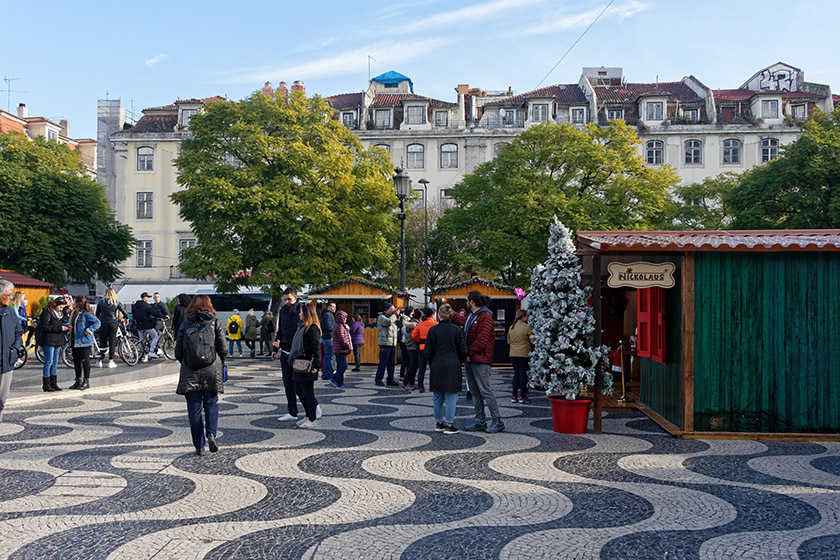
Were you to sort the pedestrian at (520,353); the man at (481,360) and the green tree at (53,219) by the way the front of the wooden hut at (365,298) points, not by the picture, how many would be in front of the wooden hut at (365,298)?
2

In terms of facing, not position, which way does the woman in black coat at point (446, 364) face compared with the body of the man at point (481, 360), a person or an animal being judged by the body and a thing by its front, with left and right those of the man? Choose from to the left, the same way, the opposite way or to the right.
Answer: to the right

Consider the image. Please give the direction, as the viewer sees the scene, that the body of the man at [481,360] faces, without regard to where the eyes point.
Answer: to the viewer's left

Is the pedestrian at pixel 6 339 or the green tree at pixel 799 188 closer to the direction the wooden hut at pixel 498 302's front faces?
the pedestrian

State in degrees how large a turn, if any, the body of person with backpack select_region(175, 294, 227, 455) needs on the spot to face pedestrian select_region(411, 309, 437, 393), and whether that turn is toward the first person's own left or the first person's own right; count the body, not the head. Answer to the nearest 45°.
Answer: approximately 45° to the first person's own right

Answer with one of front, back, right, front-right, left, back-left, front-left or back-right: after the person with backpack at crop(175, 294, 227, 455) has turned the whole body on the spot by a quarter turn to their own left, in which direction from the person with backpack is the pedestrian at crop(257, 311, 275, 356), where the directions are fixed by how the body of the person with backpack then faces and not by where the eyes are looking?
right

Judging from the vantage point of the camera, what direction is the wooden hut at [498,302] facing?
facing the viewer

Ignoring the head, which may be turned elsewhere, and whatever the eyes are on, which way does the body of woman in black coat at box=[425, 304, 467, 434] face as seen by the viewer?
away from the camera

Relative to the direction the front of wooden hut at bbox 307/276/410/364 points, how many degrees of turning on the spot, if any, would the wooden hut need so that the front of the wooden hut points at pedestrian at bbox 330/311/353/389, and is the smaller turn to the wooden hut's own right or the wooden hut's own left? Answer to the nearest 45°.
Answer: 0° — it already faces them

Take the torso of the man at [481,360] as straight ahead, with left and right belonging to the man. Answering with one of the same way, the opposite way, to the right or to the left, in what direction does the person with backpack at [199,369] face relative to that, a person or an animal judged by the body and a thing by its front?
to the right

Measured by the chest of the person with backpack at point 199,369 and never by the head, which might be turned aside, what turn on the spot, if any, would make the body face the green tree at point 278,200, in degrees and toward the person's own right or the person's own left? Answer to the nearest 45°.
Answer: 0° — they already face it

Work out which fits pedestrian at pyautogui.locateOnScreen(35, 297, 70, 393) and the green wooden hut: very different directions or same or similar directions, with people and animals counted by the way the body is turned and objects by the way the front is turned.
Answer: very different directions

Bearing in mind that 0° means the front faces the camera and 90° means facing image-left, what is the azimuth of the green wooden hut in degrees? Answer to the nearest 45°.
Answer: approximately 90°

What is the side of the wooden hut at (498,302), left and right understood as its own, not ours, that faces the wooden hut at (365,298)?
right
